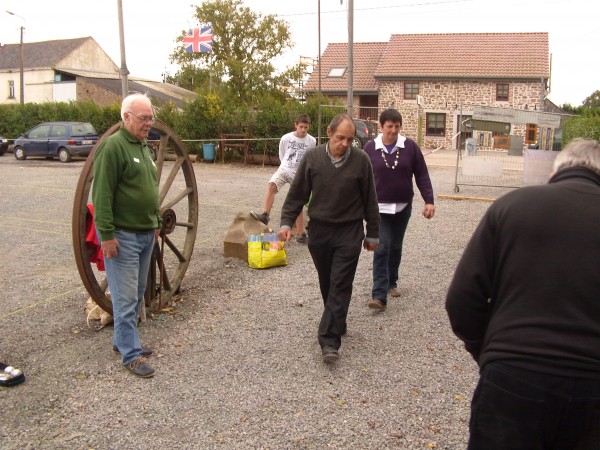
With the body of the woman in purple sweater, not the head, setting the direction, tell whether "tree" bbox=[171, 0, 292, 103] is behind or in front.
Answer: behind

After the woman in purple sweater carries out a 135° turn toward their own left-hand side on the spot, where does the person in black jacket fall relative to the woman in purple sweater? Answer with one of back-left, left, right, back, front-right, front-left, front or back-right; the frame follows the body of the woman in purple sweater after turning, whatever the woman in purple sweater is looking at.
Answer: back-right

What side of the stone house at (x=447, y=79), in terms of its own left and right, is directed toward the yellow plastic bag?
front

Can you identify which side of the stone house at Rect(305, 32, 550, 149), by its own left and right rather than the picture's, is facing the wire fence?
front

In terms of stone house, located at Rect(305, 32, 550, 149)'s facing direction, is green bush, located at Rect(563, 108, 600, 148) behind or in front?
in front

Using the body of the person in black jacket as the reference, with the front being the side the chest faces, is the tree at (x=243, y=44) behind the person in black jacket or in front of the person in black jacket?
in front

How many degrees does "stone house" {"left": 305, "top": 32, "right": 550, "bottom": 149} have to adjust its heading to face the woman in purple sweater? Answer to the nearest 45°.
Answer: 0° — it already faces them

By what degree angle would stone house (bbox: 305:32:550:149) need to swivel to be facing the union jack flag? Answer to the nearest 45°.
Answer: approximately 45° to its right

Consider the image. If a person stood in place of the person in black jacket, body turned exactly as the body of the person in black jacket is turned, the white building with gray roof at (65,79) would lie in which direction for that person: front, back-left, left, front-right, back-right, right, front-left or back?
front-left

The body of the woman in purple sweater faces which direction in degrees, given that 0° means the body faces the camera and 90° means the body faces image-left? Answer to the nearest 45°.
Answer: approximately 0°

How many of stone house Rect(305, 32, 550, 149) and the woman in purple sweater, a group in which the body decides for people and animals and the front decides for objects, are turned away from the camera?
0

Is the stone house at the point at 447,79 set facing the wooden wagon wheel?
yes

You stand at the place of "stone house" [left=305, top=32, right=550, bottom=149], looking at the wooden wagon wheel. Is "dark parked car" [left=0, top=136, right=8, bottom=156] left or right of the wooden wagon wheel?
right

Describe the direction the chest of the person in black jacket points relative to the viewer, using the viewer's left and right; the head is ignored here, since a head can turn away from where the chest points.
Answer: facing away from the viewer
